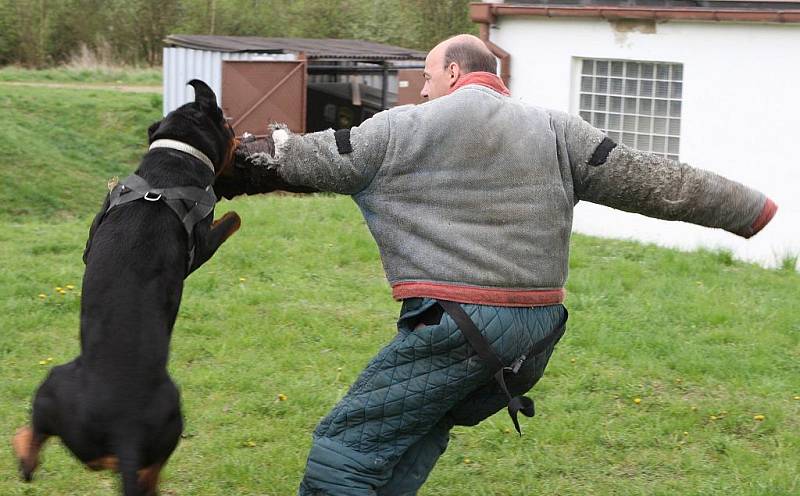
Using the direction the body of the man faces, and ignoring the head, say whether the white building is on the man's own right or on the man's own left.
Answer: on the man's own right

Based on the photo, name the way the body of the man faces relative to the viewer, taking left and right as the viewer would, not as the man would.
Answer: facing away from the viewer and to the left of the viewer

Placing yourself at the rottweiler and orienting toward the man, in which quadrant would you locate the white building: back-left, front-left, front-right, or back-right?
front-left

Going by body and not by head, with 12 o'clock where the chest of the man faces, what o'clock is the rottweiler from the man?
The rottweiler is roughly at 10 o'clock from the man.
